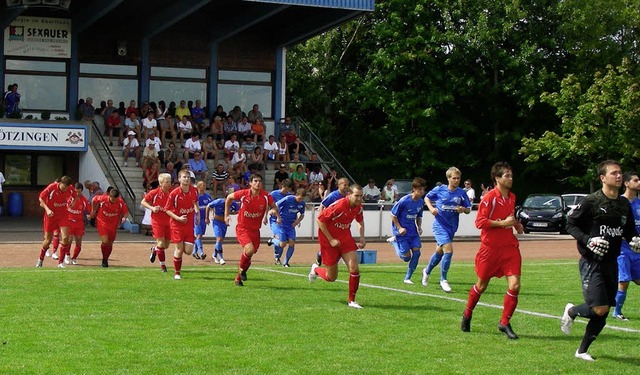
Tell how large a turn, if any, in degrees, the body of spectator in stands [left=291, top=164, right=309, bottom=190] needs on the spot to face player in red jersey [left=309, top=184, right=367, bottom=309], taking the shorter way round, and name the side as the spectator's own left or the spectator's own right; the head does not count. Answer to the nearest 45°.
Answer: approximately 45° to the spectator's own right

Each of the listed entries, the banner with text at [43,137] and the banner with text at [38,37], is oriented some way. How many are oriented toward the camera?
2

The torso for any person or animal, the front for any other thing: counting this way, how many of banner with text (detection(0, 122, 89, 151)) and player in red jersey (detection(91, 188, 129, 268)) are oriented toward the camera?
2

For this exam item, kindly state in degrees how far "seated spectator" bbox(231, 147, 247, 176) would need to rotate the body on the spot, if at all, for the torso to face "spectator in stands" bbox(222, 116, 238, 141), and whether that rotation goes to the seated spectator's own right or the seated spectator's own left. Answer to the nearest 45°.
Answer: approximately 135° to the seated spectator's own left

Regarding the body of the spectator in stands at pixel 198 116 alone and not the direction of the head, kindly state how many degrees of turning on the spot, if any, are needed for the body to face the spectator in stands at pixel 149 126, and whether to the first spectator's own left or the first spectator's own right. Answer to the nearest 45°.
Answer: approximately 90° to the first spectator's own right

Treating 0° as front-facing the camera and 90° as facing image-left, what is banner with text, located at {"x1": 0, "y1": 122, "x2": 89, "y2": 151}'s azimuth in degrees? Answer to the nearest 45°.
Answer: approximately 0°
